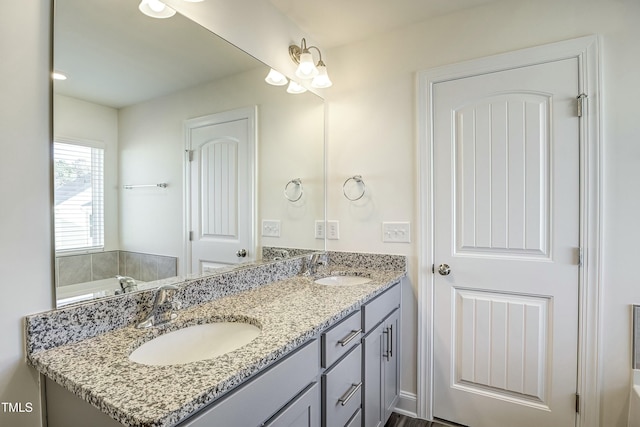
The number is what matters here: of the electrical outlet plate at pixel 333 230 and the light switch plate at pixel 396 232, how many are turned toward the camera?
2

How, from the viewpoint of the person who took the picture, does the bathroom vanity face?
facing the viewer and to the right of the viewer

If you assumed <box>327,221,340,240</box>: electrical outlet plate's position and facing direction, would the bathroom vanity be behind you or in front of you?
in front

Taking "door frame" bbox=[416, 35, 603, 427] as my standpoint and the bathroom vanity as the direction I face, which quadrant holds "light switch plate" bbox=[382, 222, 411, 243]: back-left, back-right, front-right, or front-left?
front-right

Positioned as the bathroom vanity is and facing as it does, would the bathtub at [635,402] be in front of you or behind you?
in front

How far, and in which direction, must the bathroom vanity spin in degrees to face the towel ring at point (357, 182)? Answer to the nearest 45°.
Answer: approximately 90° to its left

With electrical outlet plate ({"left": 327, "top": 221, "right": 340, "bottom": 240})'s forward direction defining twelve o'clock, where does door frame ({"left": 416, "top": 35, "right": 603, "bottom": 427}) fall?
The door frame is roughly at 10 o'clock from the electrical outlet plate.

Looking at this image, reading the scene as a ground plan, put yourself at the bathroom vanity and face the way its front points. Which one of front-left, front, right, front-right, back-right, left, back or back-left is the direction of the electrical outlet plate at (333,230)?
left

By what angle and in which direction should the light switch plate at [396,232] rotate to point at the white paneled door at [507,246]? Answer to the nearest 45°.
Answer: approximately 90° to its left

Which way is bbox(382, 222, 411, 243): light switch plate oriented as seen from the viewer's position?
toward the camera

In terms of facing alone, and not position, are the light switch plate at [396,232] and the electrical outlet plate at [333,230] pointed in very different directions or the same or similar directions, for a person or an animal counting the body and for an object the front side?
same or similar directions
